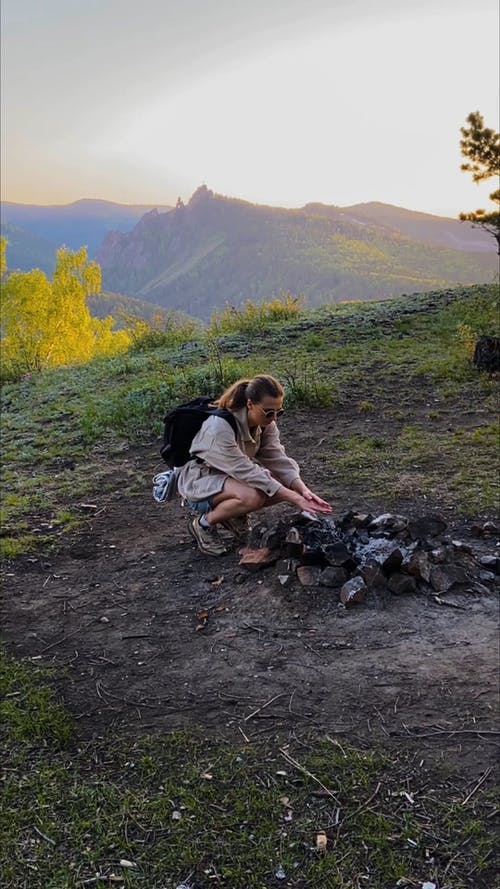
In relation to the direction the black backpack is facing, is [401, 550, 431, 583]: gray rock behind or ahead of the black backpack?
behind

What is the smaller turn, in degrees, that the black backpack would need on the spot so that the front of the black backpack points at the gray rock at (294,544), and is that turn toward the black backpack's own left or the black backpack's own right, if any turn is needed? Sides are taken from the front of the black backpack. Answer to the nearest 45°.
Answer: approximately 135° to the black backpack's own left

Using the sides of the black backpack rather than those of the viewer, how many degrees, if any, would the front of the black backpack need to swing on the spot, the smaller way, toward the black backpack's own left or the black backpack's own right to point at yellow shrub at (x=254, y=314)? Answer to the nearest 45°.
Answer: approximately 90° to the black backpack's own right

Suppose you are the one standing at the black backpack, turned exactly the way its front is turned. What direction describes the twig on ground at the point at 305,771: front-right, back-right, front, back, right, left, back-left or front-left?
left

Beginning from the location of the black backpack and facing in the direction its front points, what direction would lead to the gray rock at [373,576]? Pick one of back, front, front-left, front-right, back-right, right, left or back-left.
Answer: back-left

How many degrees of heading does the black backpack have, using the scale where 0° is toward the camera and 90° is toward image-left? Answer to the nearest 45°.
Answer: approximately 90°

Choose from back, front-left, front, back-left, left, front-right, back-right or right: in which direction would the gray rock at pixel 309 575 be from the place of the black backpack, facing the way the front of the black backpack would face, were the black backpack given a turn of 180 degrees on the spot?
front-right

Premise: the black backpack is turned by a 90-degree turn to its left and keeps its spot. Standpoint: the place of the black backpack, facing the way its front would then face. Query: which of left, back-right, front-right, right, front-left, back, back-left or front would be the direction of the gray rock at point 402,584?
front-left

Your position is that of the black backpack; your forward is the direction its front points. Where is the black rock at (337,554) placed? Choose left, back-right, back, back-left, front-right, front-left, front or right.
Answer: back-left

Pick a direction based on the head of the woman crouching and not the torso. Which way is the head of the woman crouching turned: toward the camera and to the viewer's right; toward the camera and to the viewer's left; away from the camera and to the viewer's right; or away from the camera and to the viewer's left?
toward the camera and to the viewer's right

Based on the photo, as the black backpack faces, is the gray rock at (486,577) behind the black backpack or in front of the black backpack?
behind

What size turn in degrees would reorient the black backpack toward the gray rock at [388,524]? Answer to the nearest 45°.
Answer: approximately 180°

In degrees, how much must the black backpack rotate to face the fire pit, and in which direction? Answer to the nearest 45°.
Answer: approximately 135° to its left

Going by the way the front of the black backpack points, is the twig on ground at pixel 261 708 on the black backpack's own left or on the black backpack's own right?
on the black backpack's own left

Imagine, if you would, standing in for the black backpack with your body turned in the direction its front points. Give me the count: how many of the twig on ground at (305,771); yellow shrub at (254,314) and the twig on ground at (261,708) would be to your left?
2
